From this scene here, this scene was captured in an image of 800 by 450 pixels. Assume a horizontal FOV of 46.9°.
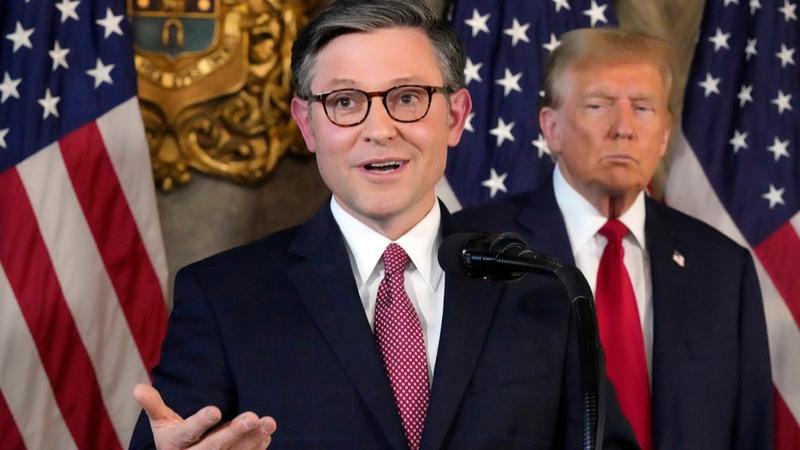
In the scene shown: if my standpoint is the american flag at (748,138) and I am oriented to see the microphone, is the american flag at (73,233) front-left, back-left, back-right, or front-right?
front-right

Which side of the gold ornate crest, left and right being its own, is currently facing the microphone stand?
front

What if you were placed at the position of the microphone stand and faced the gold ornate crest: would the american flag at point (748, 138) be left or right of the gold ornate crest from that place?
right

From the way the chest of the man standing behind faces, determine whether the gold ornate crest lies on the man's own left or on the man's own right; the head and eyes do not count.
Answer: on the man's own right

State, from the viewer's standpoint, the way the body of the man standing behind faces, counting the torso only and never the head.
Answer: toward the camera

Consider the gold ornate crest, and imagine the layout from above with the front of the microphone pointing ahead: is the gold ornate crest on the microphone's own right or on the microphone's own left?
on the microphone's own right

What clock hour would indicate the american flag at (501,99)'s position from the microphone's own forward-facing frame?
The american flag is roughly at 3 o'clock from the microphone.

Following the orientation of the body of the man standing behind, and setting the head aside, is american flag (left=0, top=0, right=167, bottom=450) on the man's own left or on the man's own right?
on the man's own right

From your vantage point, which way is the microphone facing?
to the viewer's left

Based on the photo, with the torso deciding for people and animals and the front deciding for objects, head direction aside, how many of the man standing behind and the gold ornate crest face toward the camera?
2

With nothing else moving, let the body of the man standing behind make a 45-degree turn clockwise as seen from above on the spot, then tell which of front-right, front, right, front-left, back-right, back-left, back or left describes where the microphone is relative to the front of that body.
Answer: front-left

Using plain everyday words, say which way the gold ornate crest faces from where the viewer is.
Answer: facing the viewer
